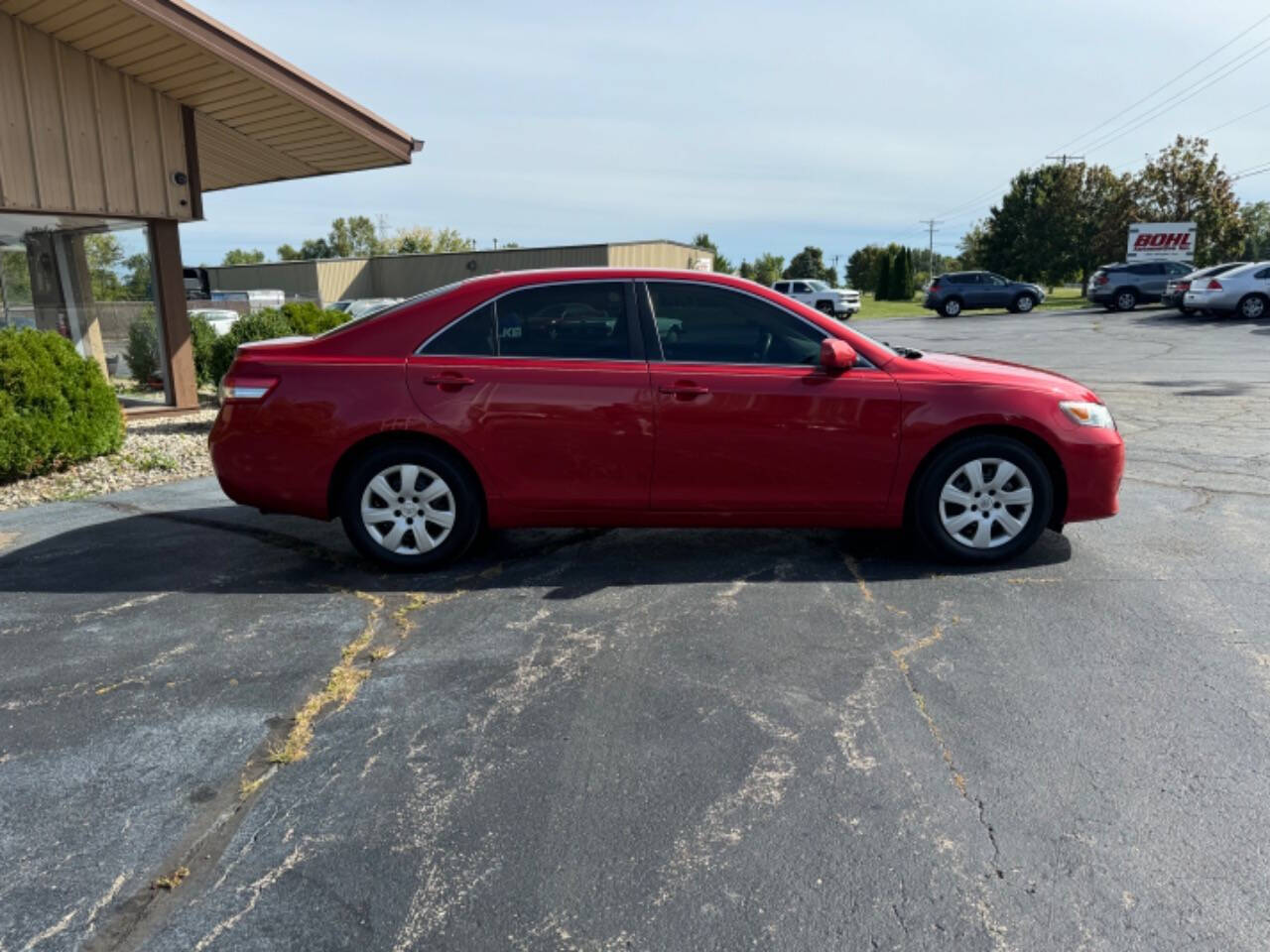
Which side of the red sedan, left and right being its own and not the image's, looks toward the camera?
right

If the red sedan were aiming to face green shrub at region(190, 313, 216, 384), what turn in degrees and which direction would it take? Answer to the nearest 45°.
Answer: approximately 135° to its left

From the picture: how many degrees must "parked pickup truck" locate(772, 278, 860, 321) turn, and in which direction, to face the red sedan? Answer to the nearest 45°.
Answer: approximately 45° to its right

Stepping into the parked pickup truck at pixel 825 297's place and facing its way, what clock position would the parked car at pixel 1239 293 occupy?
the parked car at pixel 1239 293 is roughly at 12 o'clock from the parked pickup truck at pixel 825 297.

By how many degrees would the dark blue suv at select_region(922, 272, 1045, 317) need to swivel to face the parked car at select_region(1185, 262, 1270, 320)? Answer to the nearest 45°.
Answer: approximately 45° to its right

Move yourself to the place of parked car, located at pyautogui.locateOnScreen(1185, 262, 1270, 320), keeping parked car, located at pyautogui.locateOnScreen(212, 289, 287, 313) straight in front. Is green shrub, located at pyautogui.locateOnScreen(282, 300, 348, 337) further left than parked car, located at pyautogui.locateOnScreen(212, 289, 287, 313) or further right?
left

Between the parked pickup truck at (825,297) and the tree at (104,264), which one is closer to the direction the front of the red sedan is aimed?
the parked pickup truck

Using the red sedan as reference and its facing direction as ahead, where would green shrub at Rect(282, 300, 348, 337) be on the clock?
The green shrub is roughly at 8 o'clock from the red sedan.

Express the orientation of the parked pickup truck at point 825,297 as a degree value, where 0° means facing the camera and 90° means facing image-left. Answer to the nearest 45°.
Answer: approximately 315°
